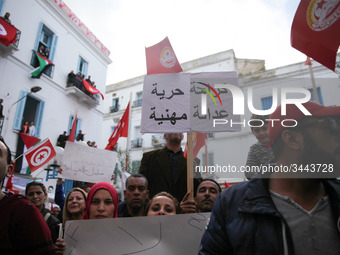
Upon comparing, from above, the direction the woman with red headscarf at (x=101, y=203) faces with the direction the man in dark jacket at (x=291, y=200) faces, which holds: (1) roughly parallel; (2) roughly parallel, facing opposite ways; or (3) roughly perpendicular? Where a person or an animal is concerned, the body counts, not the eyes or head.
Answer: roughly parallel

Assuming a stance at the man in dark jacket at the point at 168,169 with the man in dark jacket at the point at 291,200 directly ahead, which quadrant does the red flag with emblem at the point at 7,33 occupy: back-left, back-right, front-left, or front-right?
back-right

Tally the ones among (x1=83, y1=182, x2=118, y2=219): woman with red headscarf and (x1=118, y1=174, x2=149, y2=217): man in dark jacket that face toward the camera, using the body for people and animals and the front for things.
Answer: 2

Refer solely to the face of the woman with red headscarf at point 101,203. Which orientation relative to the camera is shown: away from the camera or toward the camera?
toward the camera

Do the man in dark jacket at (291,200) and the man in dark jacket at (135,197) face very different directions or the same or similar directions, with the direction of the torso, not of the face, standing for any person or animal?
same or similar directions

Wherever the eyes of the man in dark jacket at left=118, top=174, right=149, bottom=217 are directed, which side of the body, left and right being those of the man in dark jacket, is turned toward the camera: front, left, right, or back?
front

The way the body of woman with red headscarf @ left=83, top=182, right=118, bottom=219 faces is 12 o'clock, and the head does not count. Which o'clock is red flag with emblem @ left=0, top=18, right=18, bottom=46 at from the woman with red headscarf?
The red flag with emblem is roughly at 5 o'clock from the woman with red headscarf.

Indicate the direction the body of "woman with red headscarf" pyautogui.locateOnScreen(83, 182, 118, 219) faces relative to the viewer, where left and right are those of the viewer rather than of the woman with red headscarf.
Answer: facing the viewer

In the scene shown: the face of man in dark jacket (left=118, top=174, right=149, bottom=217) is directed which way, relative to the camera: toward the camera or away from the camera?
toward the camera

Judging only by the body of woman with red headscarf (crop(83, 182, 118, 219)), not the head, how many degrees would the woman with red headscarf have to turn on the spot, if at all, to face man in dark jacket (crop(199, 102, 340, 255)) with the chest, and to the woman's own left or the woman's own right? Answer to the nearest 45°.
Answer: approximately 45° to the woman's own left
